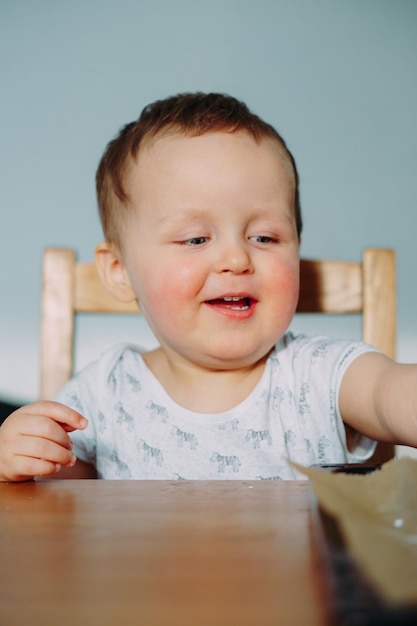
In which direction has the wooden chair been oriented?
toward the camera

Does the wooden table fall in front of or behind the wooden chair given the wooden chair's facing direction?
in front

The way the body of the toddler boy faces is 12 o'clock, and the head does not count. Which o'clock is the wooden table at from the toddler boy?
The wooden table is roughly at 12 o'clock from the toddler boy.
